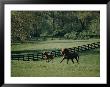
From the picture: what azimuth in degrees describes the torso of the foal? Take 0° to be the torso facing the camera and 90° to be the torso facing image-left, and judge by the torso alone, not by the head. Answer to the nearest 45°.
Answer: approximately 90°
